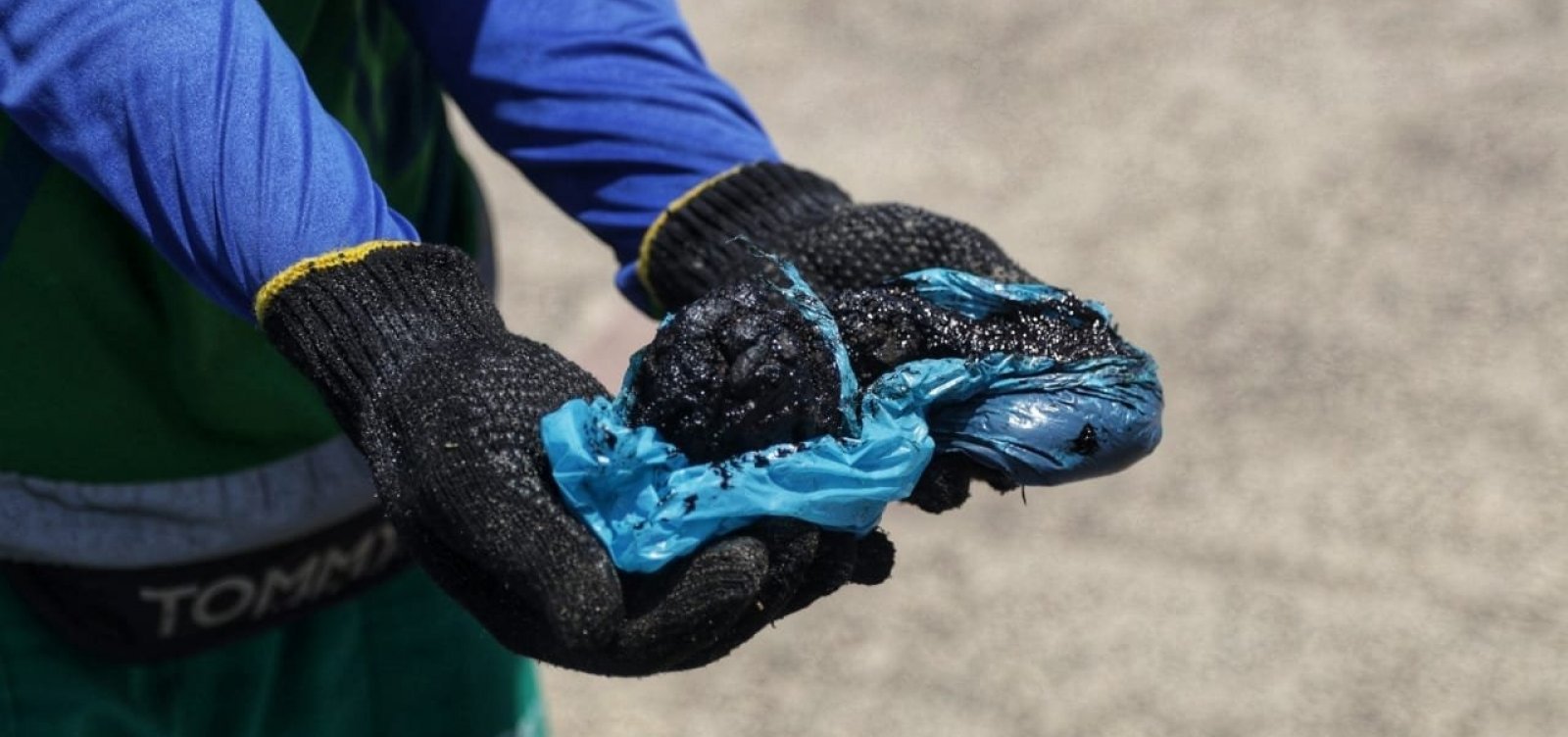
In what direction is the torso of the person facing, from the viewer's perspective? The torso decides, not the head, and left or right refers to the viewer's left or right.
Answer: facing the viewer and to the right of the viewer
